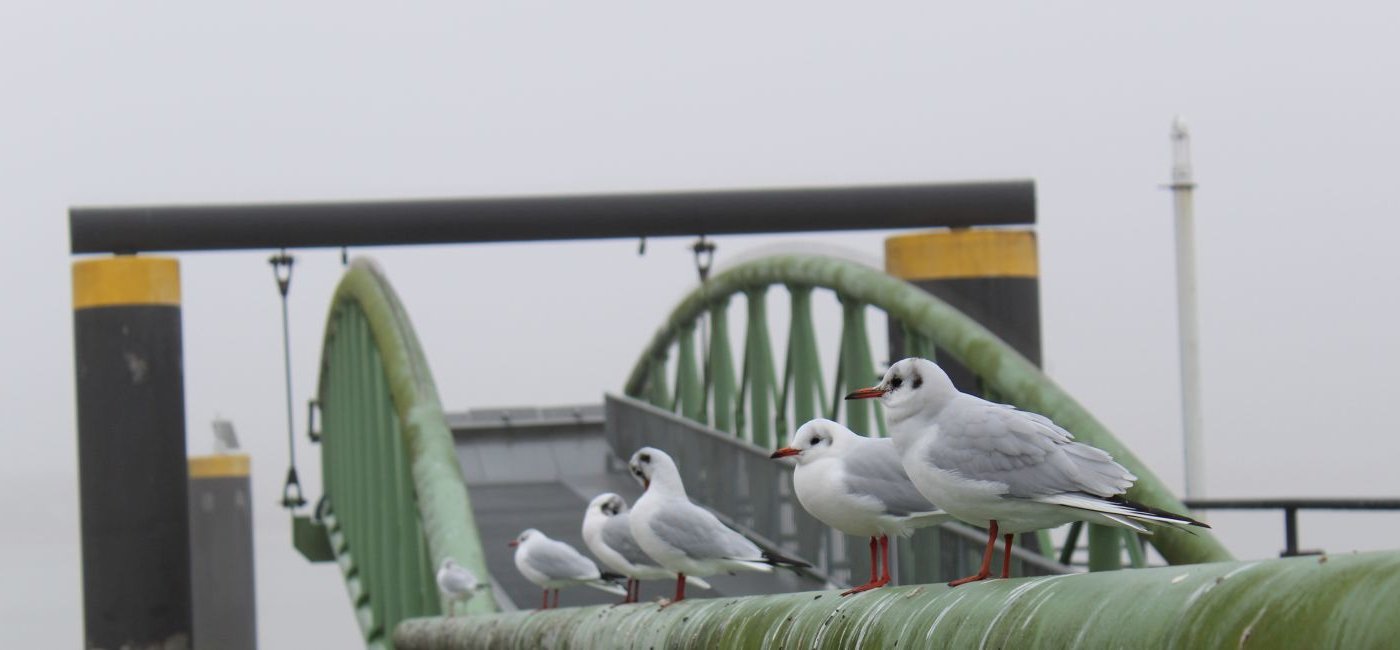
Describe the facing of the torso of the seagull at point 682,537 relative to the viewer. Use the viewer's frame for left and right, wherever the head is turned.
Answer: facing to the left of the viewer

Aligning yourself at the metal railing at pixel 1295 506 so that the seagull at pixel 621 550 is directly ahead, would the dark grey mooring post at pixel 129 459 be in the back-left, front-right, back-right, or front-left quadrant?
front-right

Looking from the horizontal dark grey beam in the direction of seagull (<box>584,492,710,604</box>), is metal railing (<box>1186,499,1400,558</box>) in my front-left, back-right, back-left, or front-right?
front-left

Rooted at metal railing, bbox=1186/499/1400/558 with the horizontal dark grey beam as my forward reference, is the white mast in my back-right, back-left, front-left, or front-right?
front-right

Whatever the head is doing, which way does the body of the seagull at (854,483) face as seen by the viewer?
to the viewer's left

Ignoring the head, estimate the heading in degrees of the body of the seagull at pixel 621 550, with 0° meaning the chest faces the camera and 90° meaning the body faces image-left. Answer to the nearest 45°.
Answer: approximately 90°

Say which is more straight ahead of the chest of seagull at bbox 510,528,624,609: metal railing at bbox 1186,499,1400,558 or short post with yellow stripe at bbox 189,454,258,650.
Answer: the short post with yellow stripe

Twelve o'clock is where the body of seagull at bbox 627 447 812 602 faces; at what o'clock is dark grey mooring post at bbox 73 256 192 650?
The dark grey mooring post is roughly at 2 o'clock from the seagull.

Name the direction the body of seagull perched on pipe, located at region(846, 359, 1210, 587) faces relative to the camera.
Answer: to the viewer's left

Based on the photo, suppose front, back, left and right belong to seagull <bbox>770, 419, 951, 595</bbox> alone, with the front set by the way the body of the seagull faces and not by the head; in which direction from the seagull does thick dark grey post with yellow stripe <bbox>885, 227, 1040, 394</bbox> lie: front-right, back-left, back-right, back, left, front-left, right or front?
right

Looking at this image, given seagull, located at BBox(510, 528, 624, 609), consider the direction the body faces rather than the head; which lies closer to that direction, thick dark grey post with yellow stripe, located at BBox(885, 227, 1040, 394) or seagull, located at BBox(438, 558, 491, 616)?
the seagull

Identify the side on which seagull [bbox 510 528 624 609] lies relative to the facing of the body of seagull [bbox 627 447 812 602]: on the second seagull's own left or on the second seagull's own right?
on the second seagull's own right

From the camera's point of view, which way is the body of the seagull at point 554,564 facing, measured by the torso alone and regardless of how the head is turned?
to the viewer's left
